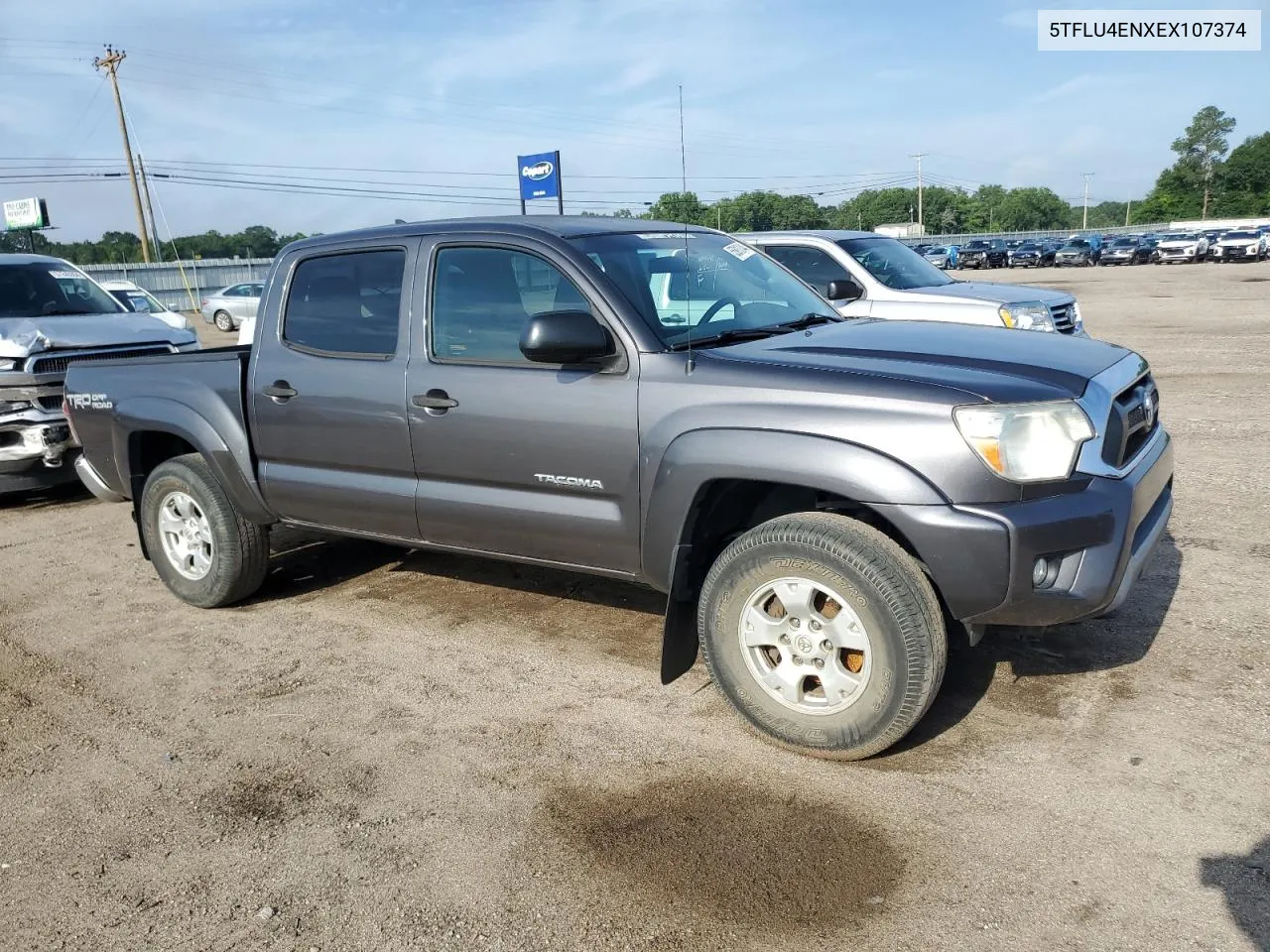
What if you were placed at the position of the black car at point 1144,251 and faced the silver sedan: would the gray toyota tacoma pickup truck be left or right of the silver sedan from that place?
left

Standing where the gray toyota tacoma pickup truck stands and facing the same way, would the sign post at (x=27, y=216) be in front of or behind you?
behind

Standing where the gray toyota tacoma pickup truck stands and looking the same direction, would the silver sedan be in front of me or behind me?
behind

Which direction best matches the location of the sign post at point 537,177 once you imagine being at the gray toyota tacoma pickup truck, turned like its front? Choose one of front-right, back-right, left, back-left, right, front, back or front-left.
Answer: back-left

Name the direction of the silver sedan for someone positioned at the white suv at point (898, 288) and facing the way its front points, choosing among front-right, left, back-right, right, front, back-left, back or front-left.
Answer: back

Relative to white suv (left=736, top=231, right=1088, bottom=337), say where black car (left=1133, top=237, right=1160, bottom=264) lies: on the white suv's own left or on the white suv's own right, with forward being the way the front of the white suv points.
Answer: on the white suv's own left

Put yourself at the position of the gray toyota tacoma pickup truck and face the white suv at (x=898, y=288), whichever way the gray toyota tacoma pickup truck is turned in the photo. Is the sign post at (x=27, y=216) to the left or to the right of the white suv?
left

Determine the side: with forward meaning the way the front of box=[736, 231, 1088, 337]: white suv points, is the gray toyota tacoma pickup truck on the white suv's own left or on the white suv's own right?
on the white suv's own right

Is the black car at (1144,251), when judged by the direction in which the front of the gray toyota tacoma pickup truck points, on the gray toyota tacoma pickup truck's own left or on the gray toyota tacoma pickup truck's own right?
on the gray toyota tacoma pickup truck's own left

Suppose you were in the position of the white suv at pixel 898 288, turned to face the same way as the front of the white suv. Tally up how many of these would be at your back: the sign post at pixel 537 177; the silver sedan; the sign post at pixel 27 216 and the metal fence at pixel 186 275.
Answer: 4

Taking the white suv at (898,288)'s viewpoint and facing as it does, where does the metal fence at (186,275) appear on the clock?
The metal fence is roughly at 6 o'clock from the white suv.
